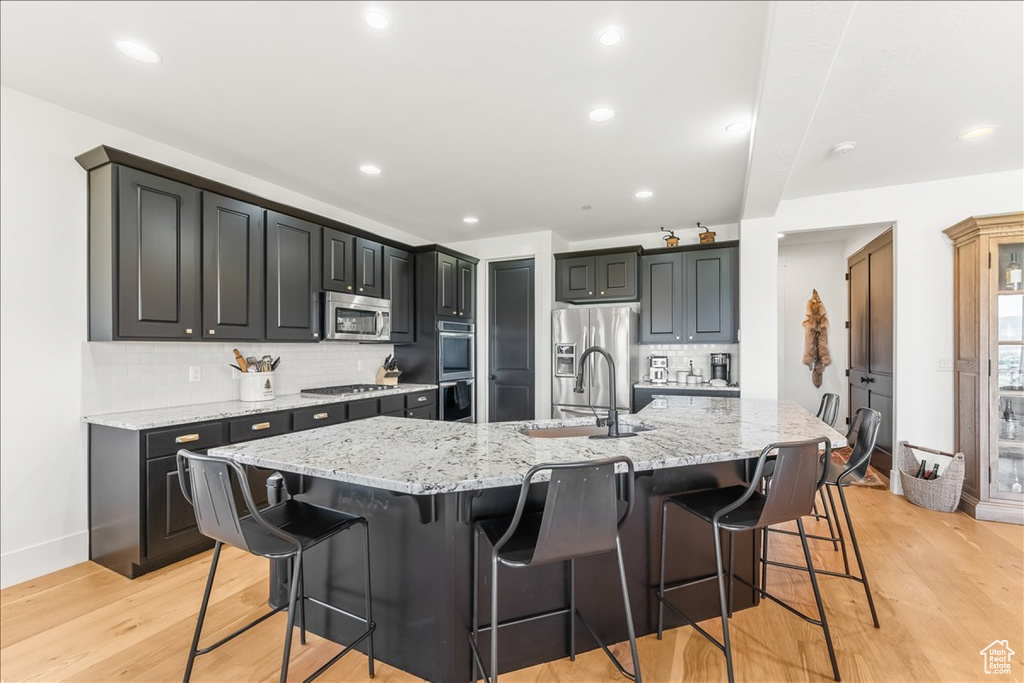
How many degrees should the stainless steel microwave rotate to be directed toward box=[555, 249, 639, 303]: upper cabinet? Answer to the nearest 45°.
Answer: approximately 45° to its left

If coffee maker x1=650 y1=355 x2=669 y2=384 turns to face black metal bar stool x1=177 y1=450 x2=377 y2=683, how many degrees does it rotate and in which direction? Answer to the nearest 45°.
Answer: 0° — it already faces it

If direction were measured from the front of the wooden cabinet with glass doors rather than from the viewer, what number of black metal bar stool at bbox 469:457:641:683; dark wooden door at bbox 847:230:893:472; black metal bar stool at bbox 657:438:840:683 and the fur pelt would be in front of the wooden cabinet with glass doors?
2

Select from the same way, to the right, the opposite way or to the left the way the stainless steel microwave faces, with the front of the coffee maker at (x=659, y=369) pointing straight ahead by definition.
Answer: to the left

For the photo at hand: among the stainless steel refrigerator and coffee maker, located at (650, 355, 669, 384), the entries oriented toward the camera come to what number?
2

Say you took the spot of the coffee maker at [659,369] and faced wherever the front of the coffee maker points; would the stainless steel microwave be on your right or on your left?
on your right

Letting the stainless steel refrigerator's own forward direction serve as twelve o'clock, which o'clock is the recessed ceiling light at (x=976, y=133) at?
The recessed ceiling light is roughly at 10 o'clock from the stainless steel refrigerator.
